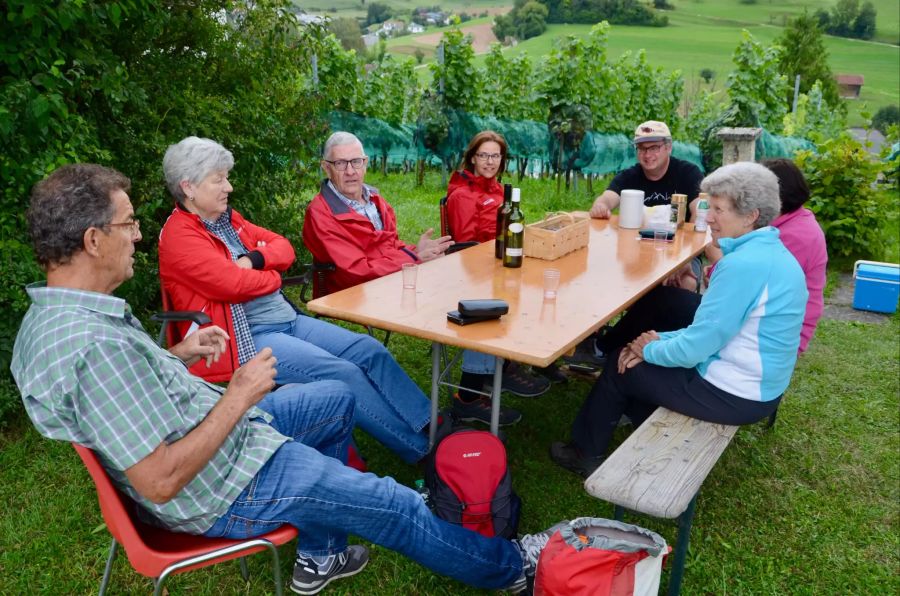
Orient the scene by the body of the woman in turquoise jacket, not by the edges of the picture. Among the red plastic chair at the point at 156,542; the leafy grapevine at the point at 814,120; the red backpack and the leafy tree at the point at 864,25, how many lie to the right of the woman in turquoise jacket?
2

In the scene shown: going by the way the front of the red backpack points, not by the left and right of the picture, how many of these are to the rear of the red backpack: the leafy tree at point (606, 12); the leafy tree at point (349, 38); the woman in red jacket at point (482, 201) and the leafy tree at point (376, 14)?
4

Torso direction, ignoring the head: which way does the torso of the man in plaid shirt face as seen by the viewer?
to the viewer's right

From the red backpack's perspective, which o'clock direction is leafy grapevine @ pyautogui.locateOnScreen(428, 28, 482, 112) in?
The leafy grapevine is roughly at 6 o'clock from the red backpack.

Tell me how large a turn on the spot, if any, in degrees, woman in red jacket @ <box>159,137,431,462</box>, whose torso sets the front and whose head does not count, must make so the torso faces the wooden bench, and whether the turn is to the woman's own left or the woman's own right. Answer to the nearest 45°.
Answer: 0° — they already face it

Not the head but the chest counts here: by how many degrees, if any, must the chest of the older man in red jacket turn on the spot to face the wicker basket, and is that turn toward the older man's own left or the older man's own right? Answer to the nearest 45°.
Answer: approximately 45° to the older man's own left

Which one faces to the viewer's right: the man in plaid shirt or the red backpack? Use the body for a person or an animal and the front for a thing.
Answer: the man in plaid shirt

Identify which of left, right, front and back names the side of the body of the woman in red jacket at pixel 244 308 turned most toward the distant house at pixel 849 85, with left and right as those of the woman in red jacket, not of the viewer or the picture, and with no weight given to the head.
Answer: left

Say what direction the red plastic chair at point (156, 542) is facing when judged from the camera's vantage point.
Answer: facing to the right of the viewer

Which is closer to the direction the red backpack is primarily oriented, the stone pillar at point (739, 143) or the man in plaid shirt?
the man in plaid shirt

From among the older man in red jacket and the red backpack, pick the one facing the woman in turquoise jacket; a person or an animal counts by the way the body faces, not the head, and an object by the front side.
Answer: the older man in red jacket

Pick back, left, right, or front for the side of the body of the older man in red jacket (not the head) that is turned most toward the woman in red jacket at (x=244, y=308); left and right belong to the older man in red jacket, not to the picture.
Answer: right

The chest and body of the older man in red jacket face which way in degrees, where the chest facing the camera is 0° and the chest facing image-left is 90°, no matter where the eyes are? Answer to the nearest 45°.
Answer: approximately 315°

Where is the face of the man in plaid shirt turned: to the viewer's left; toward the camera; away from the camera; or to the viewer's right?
to the viewer's right

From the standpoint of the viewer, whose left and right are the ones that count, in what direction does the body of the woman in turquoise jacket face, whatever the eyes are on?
facing to the left of the viewer
